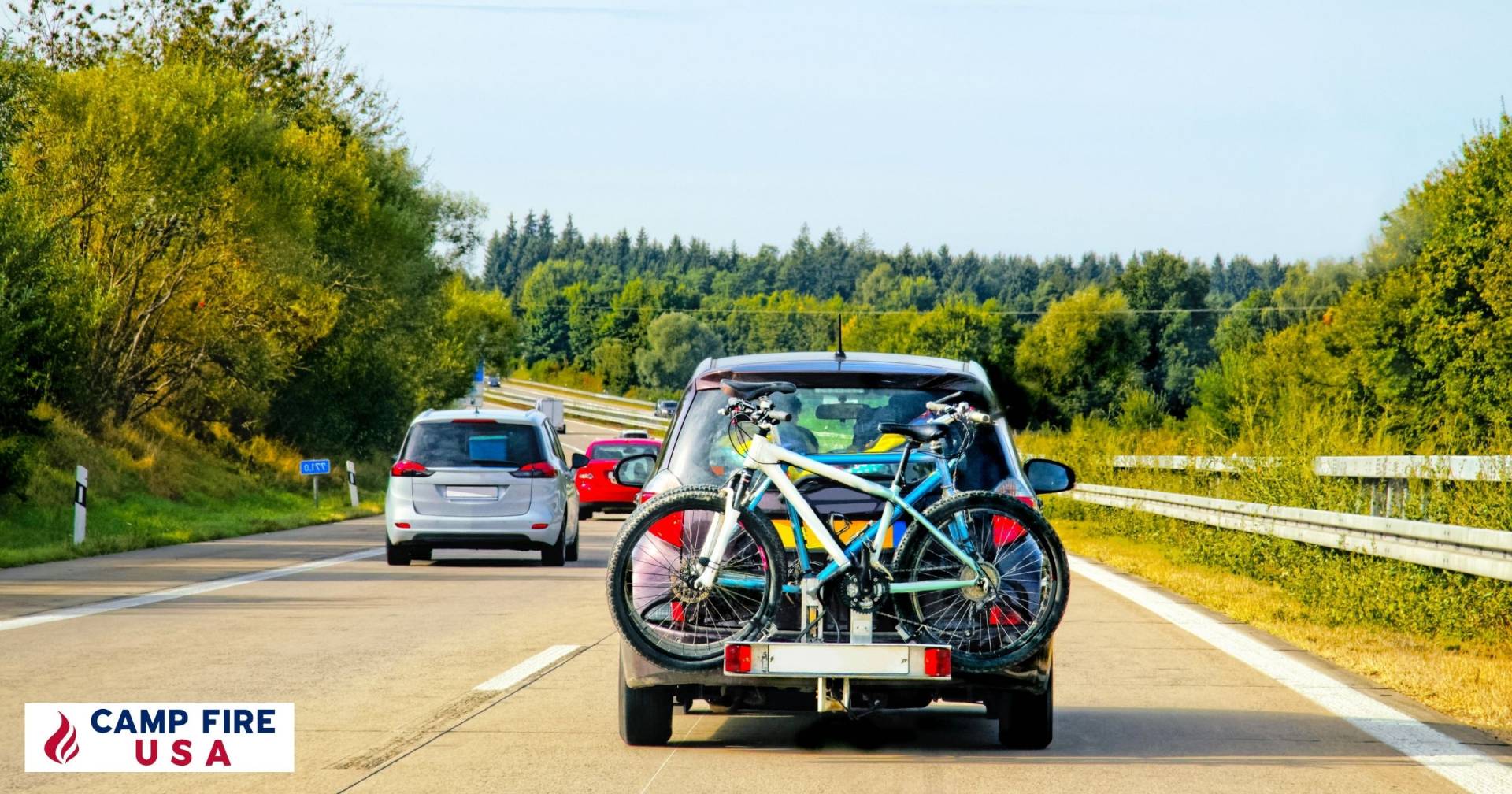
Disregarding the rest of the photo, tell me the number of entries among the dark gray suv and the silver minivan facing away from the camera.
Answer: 2

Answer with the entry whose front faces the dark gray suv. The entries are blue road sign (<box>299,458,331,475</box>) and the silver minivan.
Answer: the blue road sign

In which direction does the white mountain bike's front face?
to the viewer's left

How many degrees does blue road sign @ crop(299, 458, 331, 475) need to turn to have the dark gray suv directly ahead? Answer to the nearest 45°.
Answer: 0° — it already faces it

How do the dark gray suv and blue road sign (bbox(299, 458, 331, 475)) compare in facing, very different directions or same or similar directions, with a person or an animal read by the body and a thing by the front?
very different directions

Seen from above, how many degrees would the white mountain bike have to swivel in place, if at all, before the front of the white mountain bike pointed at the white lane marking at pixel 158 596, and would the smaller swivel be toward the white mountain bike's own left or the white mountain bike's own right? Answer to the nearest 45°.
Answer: approximately 45° to the white mountain bike's own right

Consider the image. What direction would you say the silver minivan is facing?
away from the camera

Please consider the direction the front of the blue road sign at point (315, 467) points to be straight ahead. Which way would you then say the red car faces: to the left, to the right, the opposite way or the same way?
the opposite way

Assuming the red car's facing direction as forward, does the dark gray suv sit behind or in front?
behind

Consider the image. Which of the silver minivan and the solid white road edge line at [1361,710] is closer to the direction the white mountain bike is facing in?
the silver minivan

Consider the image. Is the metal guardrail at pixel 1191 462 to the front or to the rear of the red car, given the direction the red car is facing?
to the rear

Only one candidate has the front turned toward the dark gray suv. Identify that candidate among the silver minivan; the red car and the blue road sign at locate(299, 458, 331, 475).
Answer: the blue road sign

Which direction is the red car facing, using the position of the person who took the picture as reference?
facing away from the viewer
